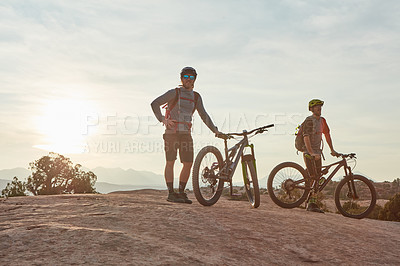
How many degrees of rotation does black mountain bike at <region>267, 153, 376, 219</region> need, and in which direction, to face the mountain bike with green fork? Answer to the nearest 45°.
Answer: approximately 135° to its right

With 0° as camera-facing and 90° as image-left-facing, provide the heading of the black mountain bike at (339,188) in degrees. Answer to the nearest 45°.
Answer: approximately 270°

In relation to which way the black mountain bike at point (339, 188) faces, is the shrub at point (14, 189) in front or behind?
behind

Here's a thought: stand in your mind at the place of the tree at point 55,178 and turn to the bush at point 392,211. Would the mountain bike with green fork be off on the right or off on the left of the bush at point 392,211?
right

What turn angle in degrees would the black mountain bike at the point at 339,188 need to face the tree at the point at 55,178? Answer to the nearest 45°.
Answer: approximately 135° to its left

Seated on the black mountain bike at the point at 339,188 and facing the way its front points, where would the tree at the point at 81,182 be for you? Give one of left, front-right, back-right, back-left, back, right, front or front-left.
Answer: back-left
